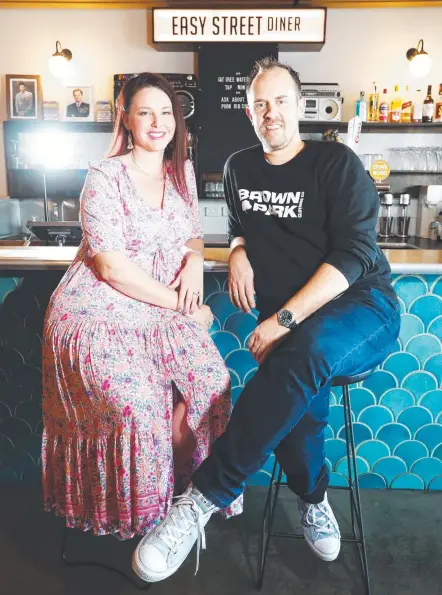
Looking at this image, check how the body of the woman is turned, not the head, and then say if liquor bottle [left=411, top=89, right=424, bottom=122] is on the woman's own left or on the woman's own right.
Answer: on the woman's own left

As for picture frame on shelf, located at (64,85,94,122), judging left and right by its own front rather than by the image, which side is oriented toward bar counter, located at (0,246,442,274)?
front

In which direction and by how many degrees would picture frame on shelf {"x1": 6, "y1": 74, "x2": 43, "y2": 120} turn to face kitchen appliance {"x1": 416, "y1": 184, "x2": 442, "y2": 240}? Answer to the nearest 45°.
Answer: approximately 45° to its left

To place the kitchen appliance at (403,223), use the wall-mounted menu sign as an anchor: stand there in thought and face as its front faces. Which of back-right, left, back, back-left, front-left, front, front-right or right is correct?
left

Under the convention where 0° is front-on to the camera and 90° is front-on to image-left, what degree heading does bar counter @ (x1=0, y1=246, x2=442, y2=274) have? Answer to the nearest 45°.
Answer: approximately 0°

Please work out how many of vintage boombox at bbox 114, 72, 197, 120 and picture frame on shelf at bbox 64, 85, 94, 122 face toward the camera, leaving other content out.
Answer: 2

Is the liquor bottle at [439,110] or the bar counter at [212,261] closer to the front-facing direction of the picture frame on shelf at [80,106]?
the bar counter

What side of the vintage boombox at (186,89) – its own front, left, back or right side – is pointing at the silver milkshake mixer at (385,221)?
left

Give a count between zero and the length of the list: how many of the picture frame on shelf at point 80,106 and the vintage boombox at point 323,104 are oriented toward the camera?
2

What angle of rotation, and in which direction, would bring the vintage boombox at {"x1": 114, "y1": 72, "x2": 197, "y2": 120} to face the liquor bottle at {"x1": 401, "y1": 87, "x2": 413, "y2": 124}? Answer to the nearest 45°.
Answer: approximately 90° to its left

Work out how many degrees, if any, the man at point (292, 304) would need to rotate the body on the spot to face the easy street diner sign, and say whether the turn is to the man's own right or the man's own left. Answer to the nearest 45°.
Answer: approximately 135° to the man's own right
